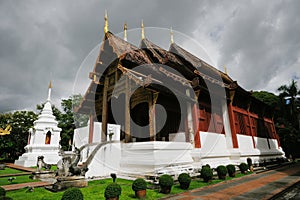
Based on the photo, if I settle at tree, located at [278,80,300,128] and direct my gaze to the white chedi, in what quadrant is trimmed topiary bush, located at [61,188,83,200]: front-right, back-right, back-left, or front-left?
front-left

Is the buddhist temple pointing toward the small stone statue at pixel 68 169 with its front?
yes

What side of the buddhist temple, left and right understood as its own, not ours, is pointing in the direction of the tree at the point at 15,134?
right

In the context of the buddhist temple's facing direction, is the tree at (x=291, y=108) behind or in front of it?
behind

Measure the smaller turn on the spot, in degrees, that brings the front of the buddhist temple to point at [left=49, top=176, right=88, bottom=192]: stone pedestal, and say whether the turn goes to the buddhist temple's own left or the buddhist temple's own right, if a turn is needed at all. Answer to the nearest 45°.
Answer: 0° — it already faces it

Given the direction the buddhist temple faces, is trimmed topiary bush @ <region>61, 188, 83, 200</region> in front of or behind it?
in front

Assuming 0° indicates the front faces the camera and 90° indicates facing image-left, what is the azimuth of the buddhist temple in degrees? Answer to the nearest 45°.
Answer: approximately 45°

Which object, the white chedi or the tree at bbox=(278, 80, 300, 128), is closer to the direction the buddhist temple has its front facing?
the white chedi

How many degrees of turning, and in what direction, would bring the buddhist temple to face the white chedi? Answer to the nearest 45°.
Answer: approximately 90° to its right

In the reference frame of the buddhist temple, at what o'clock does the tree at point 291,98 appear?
The tree is roughly at 6 o'clock from the buddhist temple.

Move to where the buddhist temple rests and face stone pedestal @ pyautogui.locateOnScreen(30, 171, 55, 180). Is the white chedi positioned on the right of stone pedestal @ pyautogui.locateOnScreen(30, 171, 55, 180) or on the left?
right
